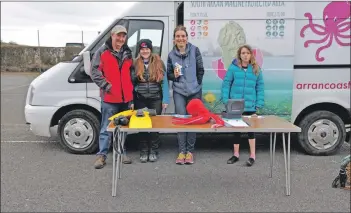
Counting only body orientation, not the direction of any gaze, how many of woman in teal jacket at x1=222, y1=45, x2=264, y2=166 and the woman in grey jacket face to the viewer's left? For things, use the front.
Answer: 0

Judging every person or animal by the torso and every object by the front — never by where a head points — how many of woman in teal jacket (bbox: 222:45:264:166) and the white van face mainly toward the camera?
1

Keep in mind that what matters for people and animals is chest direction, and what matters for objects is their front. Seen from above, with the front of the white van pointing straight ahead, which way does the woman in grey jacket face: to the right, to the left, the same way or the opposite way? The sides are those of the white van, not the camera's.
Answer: to the left

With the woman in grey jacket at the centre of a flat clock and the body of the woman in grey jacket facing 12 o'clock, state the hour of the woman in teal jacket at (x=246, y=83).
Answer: The woman in teal jacket is roughly at 9 o'clock from the woman in grey jacket.

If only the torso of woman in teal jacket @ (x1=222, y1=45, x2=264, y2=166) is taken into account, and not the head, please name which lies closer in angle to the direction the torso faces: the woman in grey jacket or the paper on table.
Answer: the paper on table

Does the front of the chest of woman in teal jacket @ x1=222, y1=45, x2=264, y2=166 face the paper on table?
yes

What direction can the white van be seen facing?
to the viewer's left

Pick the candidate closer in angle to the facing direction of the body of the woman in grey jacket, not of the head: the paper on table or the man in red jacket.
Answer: the paper on table
